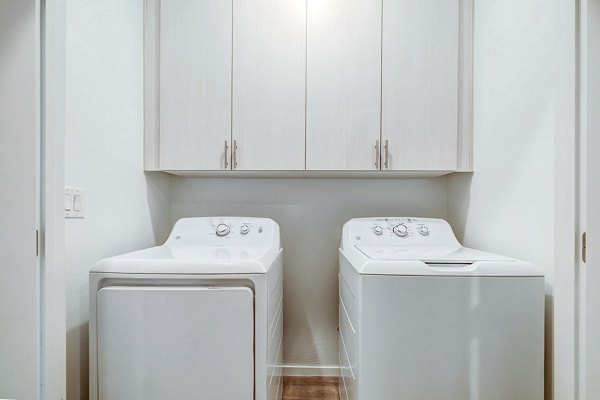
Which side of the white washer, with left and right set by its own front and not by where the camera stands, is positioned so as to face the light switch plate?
right

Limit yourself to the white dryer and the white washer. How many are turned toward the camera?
2

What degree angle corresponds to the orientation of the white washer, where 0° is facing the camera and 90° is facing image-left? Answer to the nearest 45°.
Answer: approximately 0°
